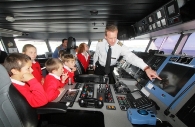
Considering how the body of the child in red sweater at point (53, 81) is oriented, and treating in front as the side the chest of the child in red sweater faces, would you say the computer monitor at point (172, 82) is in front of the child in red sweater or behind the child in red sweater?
in front

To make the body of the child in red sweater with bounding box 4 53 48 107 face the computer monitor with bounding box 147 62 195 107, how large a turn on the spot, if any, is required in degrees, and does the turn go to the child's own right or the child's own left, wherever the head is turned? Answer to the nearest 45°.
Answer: approximately 45° to the child's own right

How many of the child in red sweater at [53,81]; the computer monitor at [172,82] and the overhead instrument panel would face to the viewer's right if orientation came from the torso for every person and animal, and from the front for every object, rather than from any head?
1

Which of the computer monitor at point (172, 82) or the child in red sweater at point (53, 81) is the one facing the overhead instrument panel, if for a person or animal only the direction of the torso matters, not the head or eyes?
the child in red sweater

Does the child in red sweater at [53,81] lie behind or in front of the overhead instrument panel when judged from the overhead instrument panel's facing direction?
in front

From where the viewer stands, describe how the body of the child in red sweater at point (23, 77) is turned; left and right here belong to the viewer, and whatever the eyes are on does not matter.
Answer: facing to the right of the viewer

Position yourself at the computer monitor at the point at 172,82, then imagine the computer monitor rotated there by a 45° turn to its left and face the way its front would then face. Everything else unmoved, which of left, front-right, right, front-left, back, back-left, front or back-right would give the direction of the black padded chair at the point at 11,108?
front-right

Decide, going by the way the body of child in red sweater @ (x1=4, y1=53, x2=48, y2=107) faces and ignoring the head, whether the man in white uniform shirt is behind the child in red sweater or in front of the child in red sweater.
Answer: in front

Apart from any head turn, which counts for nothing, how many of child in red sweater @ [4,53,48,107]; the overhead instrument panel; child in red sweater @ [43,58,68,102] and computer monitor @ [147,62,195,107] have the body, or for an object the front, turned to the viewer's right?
2

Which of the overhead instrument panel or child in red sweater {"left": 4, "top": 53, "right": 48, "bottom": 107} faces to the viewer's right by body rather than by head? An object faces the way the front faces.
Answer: the child in red sweater

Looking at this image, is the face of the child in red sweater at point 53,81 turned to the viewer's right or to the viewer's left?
to the viewer's right

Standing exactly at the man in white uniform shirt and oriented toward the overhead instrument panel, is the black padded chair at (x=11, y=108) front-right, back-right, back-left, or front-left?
back-right

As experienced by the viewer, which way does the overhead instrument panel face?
facing the viewer and to the left of the viewer

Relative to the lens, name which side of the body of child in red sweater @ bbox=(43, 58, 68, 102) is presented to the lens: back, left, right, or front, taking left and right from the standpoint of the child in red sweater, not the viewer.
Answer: right

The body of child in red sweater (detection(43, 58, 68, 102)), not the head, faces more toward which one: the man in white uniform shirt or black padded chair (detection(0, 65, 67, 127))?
the man in white uniform shirt

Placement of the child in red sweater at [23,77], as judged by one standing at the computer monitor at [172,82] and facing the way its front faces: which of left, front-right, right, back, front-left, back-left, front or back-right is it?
front

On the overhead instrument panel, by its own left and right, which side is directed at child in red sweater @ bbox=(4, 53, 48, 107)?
front

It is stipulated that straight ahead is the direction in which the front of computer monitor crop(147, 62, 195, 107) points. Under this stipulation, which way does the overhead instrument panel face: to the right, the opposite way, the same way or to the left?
the same way

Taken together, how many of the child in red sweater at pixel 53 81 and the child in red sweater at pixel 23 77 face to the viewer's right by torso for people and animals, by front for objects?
2
